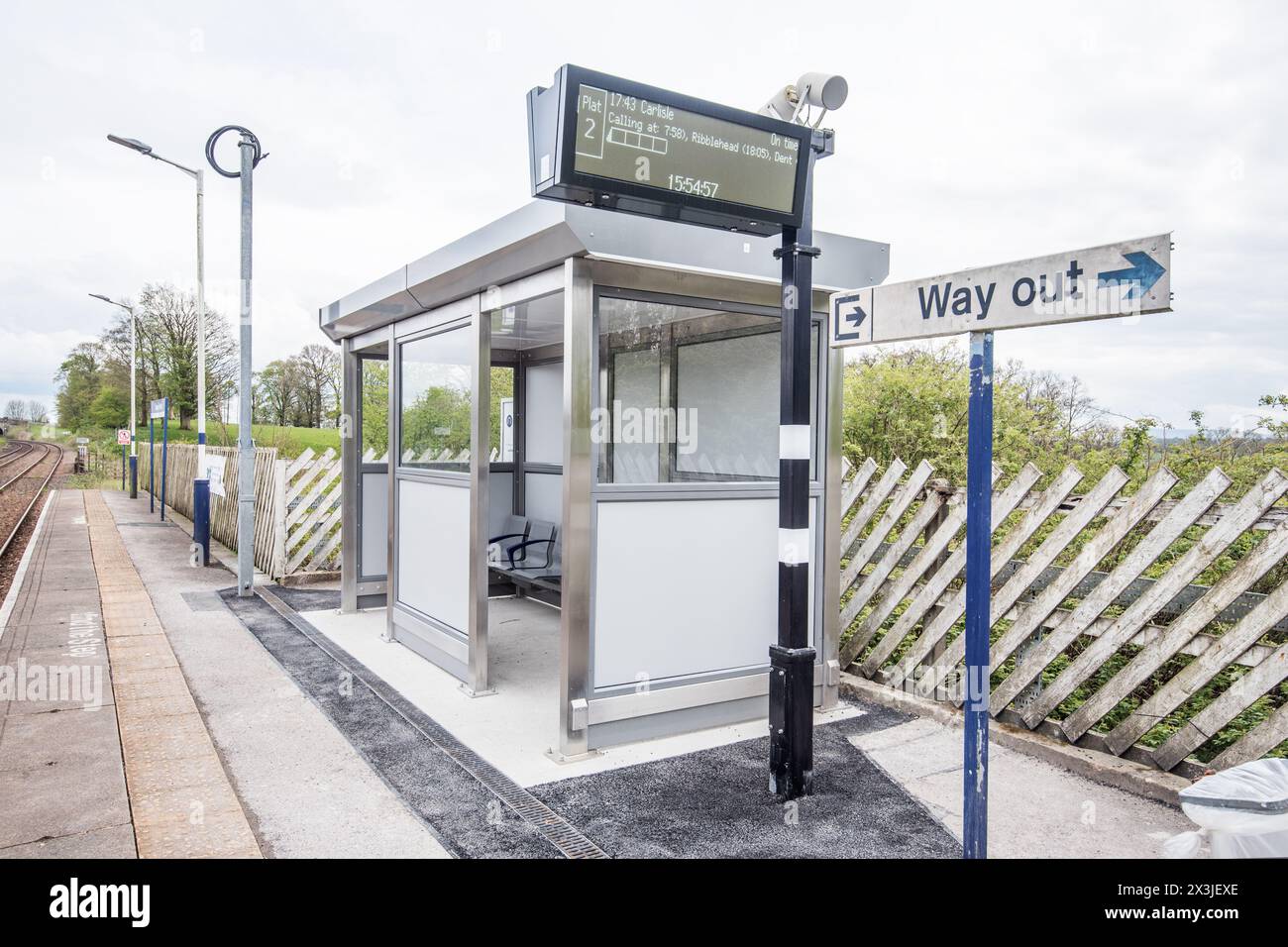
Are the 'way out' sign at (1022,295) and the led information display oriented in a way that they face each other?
no

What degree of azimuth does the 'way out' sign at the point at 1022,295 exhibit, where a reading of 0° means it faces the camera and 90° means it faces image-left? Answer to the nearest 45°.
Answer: approximately 45°

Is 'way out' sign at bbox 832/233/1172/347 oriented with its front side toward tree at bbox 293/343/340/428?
no

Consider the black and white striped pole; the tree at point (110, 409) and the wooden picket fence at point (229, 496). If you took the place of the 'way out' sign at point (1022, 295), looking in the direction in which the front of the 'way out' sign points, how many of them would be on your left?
0

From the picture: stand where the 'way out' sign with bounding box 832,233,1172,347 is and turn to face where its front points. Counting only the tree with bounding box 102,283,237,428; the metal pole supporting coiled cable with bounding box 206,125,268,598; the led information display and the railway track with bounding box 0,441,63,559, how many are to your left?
0

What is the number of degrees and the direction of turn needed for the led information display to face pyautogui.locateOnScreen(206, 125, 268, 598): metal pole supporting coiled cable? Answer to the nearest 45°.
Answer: approximately 180°

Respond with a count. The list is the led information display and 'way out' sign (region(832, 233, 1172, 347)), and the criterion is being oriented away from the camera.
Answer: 0

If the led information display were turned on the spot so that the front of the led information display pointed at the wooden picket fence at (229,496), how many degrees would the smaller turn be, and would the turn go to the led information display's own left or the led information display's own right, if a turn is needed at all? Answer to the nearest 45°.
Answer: approximately 180°

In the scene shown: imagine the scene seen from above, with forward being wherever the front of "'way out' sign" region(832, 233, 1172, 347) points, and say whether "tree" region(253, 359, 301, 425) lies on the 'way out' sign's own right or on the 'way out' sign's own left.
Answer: on the 'way out' sign's own right

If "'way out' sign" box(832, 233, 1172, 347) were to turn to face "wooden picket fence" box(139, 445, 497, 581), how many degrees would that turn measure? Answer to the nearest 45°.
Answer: approximately 90° to its right

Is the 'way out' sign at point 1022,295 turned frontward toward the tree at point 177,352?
no

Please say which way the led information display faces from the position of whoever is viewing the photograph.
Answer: facing the viewer and to the right of the viewer

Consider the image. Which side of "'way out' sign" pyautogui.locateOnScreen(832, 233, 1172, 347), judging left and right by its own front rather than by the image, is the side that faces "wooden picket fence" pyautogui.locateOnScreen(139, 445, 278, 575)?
right
